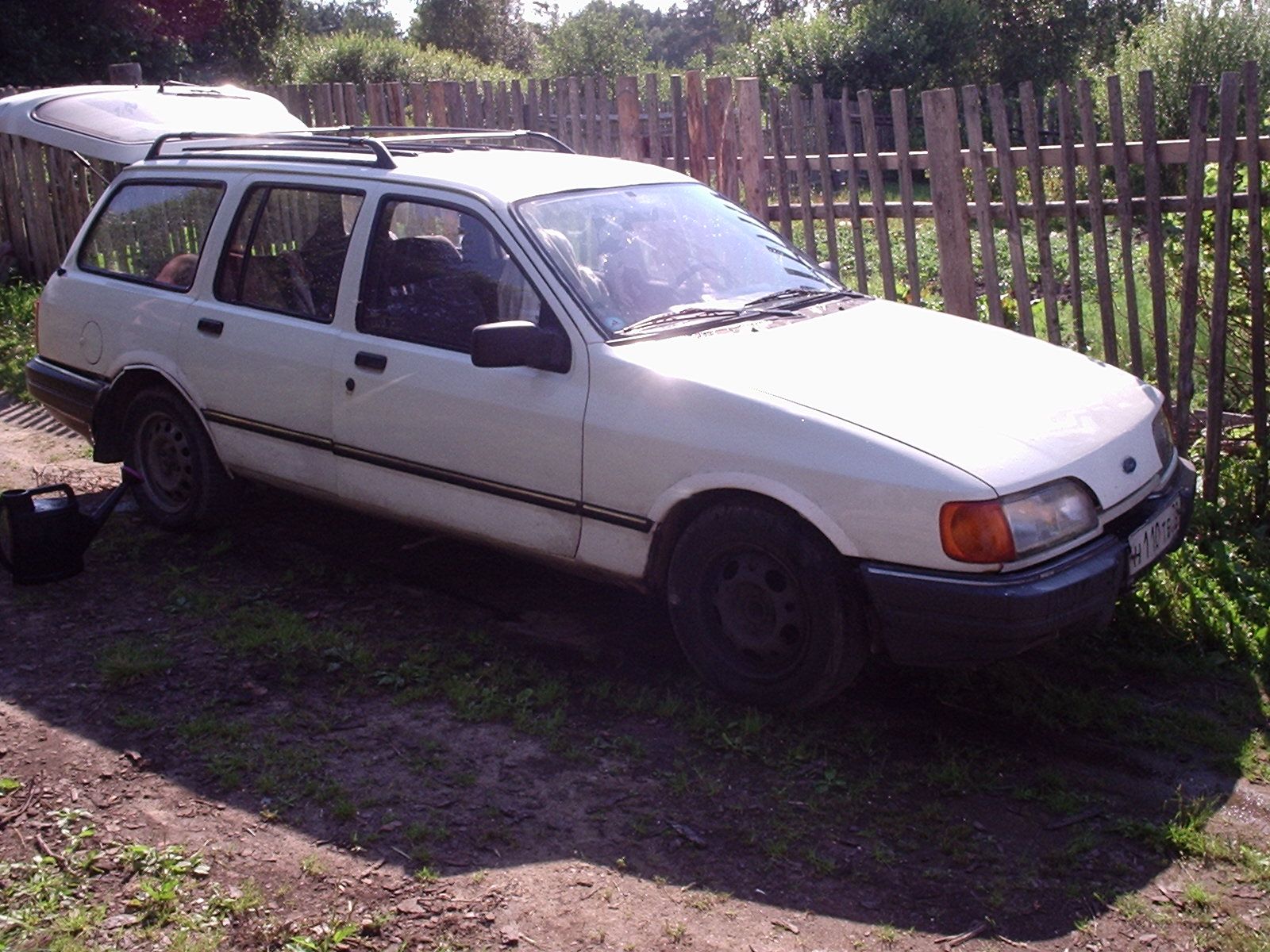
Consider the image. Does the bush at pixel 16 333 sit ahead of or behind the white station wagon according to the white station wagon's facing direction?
behind

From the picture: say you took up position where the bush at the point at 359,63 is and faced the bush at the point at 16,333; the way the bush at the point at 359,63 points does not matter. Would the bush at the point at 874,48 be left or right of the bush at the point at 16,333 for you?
left

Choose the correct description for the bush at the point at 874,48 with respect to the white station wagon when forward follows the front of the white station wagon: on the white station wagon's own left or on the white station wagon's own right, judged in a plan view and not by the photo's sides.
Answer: on the white station wagon's own left

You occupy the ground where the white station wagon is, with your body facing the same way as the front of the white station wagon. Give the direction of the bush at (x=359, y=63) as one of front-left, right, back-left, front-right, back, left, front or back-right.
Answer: back-left
